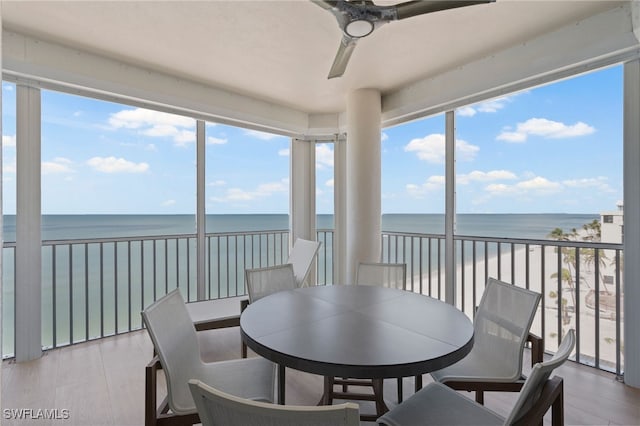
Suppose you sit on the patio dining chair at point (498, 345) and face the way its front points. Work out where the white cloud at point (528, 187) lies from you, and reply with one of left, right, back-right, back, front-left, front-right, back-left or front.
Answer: back-right

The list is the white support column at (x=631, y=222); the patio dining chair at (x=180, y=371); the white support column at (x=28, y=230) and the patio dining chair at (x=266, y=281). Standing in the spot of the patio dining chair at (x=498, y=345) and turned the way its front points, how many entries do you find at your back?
1

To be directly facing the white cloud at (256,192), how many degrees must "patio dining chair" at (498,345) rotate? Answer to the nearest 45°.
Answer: approximately 90° to its right

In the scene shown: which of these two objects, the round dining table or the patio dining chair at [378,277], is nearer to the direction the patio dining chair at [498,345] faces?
the round dining table

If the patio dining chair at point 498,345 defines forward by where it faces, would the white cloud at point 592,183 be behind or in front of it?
behind

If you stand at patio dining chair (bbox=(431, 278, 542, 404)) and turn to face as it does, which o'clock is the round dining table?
The round dining table is roughly at 12 o'clock from the patio dining chair.

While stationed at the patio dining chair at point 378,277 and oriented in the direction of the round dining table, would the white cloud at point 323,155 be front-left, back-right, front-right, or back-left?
back-right

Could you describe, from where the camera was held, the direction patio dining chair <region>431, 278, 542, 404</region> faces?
facing the viewer and to the left of the viewer

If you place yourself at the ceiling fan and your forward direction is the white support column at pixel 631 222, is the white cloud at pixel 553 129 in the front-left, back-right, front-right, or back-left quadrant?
front-left

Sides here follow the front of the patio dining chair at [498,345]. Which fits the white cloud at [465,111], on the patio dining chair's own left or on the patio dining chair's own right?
on the patio dining chair's own right

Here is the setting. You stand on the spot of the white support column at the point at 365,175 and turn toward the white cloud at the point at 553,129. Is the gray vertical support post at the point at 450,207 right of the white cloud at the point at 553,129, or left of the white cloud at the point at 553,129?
right

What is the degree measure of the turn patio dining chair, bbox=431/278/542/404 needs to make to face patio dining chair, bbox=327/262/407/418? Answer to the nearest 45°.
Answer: approximately 90° to its right

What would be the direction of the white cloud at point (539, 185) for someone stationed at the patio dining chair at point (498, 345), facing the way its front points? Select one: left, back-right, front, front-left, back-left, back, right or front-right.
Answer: back-right

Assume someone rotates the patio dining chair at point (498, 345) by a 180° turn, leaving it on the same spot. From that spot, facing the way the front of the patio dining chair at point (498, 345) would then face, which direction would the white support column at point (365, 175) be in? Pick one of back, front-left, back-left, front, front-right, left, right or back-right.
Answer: left

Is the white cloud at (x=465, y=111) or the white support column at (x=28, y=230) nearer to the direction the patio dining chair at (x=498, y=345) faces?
the white support column

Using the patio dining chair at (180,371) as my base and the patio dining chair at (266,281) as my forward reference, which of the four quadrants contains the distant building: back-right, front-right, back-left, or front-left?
front-right

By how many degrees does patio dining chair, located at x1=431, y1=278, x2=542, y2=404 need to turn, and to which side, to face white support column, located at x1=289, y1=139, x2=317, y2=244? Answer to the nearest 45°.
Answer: approximately 90° to its right
